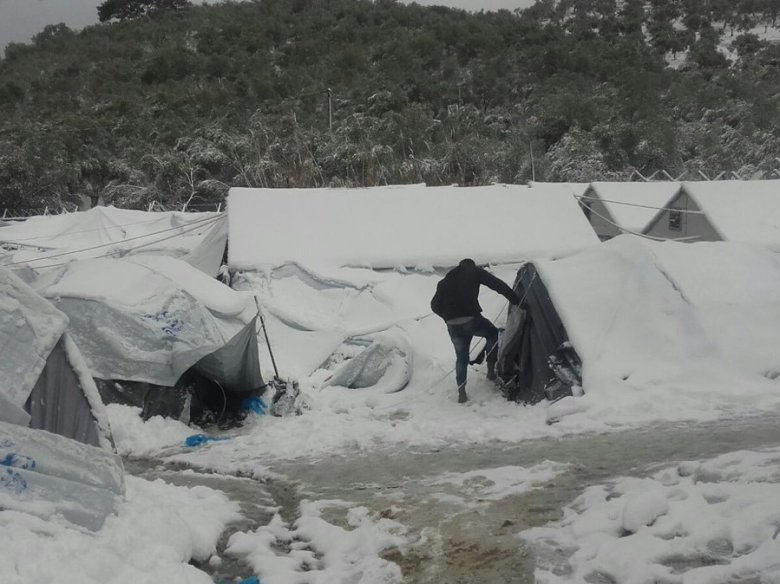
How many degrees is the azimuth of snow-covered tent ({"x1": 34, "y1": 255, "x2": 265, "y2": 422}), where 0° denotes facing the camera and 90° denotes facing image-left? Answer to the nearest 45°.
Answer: approximately 315°

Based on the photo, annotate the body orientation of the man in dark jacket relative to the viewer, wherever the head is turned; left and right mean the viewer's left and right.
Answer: facing away from the viewer and to the right of the viewer

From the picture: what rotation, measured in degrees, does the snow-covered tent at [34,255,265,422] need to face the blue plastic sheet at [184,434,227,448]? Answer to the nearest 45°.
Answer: approximately 45° to its right

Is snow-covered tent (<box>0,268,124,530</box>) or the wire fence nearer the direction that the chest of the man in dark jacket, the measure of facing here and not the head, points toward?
the wire fence

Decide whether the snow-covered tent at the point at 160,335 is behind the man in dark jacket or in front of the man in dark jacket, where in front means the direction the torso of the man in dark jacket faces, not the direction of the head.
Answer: behind

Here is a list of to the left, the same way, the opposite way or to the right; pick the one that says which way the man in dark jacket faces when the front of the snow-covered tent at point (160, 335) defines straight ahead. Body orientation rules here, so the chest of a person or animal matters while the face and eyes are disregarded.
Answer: to the left

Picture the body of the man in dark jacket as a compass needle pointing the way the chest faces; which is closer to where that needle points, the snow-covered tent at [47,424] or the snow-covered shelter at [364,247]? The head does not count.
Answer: the snow-covered shelter

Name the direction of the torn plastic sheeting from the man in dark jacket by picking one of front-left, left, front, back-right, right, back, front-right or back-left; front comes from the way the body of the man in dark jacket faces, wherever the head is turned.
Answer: left

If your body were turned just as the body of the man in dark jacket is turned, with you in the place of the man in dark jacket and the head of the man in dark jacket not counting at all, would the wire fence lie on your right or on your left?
on your left

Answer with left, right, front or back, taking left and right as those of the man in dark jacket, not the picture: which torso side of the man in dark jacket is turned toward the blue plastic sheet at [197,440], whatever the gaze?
back

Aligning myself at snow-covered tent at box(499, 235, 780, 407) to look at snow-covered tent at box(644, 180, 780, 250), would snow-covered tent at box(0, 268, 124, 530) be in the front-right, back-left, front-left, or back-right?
back-left

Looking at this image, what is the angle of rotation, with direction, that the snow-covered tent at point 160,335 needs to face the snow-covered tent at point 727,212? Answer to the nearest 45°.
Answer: approximately 90° to its left

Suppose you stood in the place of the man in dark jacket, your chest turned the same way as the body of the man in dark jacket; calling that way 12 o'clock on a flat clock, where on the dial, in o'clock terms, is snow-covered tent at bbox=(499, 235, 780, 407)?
The snow-covered tent is roughly at 2 o'clock from the man in dark jacket.

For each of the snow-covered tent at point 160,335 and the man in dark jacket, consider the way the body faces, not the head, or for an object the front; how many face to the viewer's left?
0

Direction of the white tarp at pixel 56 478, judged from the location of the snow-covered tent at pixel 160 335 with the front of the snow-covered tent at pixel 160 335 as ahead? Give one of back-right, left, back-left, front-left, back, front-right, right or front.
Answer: front-right
